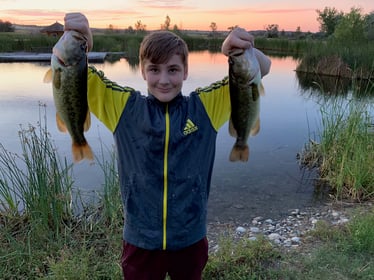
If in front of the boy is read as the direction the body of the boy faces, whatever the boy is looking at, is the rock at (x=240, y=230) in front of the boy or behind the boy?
behind

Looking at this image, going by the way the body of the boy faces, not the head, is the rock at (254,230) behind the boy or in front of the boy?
behind

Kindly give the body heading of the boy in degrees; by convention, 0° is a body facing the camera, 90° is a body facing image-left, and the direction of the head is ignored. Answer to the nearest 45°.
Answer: approximately 0°

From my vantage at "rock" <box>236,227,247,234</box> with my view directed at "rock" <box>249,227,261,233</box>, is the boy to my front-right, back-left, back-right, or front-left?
back-right

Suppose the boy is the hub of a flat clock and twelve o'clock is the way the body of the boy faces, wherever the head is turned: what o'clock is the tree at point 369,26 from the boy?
The tree is roughly at 7 o'clock from the boy.

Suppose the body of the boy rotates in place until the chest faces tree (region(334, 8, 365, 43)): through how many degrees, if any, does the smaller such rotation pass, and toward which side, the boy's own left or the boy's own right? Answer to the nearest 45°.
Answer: approximately 135° to the boy's own left

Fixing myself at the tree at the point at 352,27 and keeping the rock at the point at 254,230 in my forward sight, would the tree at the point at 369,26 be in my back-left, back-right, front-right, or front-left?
back-left
